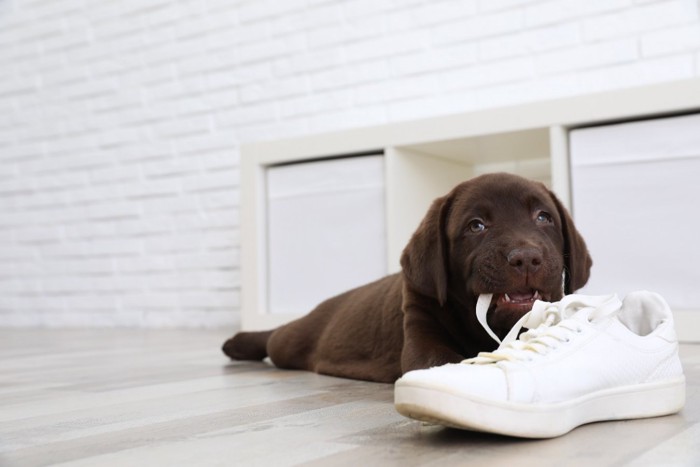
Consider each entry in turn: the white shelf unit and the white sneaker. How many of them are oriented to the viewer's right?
0

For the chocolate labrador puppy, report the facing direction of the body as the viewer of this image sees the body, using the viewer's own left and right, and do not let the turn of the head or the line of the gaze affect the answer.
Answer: facing the viewer and to the right of the viewer

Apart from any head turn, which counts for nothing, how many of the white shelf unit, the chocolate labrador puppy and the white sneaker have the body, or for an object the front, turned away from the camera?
0

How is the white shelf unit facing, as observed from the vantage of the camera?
facing the viewer and to the left of the viewer

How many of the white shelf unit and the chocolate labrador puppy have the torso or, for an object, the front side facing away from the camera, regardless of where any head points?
0
